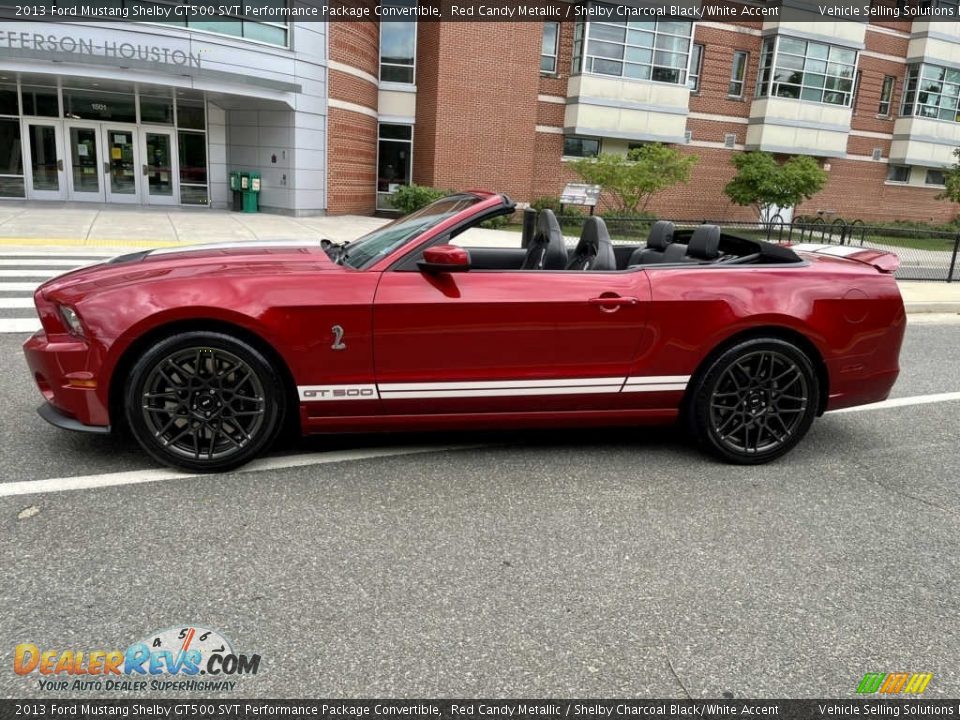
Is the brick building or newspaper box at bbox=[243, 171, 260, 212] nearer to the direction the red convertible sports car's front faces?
the newspaper box

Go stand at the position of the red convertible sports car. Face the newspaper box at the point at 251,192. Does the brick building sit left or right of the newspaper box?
right

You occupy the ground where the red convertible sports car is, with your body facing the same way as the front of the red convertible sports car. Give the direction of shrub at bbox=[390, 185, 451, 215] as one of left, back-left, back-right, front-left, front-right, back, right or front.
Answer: right

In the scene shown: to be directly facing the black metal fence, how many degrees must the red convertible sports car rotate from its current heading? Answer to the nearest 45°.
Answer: approximately 135° to its right

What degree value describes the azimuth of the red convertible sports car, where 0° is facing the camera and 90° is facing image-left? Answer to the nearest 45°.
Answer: approximately 90°

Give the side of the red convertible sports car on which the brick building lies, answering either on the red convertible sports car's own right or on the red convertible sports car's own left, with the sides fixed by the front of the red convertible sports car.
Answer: on the red convertible sports car's own right

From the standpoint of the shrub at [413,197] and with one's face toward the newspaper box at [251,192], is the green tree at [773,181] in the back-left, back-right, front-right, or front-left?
back-right

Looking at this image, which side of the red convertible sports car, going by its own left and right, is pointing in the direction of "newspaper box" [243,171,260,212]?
right

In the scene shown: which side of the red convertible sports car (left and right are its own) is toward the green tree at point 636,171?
right

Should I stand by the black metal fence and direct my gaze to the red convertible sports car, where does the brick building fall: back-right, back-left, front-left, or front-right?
back-right
